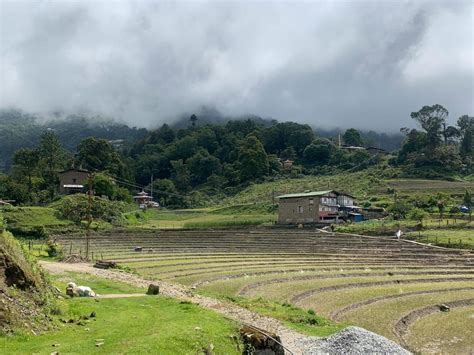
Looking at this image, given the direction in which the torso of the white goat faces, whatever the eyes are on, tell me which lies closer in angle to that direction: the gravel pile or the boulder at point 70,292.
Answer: the boulder

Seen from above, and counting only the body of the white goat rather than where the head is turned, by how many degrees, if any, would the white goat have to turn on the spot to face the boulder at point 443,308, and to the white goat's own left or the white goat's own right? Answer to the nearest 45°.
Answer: approximately 180°

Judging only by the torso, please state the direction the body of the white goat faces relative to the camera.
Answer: to the viewer's left

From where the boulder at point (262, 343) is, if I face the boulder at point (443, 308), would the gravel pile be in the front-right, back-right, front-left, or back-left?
front-right

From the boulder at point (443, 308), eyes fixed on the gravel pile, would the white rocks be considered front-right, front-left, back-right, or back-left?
front-right

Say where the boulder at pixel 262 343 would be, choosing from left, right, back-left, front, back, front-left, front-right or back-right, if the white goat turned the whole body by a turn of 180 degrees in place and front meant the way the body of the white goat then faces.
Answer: front-right

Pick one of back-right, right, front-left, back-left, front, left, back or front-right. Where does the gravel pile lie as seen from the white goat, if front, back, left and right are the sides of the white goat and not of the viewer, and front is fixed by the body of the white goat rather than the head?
back-left
